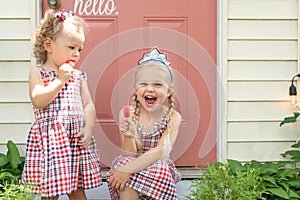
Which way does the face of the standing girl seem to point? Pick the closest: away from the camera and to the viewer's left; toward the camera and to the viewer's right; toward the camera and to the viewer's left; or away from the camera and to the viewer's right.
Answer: toward the camera and to the viewer's right

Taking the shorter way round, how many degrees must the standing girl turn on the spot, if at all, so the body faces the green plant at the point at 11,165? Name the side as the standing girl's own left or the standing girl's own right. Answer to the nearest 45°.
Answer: approximately 180°

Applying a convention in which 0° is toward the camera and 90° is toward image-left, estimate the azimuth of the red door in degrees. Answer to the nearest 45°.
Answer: approximately 0°

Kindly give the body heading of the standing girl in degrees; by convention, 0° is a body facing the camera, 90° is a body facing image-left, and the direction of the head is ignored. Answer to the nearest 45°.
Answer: approximately 315°
